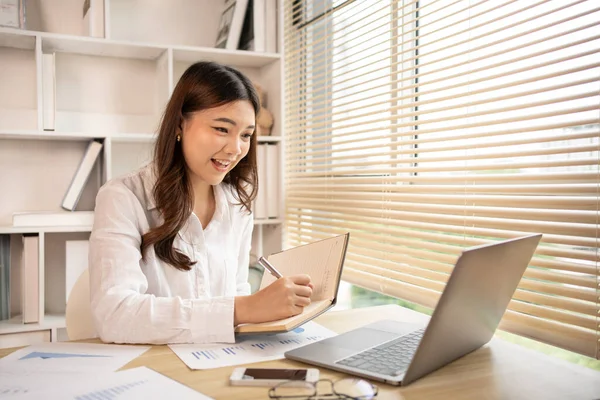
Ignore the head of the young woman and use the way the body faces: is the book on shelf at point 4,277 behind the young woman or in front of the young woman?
behind

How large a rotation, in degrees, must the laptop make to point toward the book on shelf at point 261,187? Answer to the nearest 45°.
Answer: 0° — it already faces it

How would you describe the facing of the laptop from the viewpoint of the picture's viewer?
facing away from the viewer and to the left of the viewer

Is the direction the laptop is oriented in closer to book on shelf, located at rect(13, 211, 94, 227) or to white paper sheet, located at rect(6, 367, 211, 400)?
the book on shelf

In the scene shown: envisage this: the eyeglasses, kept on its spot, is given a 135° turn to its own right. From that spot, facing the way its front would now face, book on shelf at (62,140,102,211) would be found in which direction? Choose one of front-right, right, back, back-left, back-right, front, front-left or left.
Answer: front

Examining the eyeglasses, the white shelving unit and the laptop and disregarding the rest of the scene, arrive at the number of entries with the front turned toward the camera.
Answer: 2

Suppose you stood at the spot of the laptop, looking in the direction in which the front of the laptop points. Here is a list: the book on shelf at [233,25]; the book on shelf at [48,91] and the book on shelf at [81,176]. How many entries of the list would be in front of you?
3

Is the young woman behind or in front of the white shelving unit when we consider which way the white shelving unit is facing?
in front

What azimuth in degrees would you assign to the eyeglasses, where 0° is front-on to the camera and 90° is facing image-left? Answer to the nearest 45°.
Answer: approximately 0°

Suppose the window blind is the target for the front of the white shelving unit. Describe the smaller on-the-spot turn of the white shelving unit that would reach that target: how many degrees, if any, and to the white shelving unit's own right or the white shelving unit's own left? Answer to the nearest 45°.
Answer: approximately 45° to the white shelving unit's own left

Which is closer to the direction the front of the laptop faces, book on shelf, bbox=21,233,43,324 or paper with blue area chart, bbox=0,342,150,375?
the book on shelf

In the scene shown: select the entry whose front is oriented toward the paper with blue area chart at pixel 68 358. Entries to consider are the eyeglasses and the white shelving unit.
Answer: the white shelving unit
